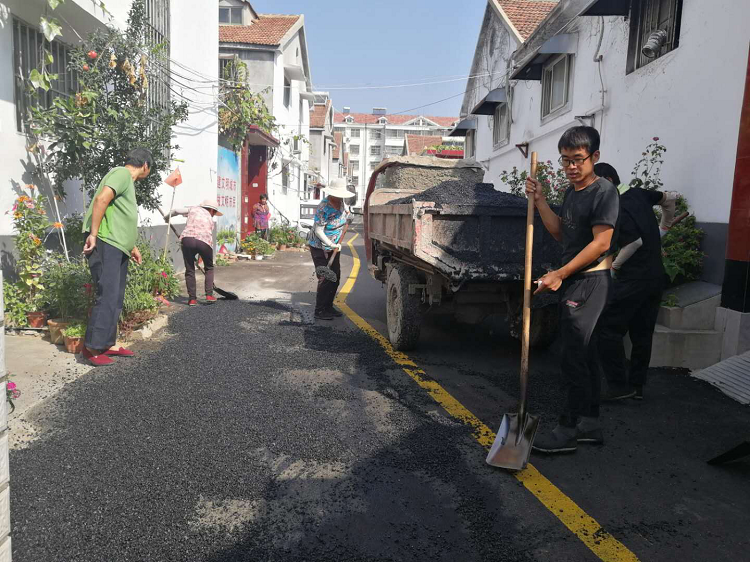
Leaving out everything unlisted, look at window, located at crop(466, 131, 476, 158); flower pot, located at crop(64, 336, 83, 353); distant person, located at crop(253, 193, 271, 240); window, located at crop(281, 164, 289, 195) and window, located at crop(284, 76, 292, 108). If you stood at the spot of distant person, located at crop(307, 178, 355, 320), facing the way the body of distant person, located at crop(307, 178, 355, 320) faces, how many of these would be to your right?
1

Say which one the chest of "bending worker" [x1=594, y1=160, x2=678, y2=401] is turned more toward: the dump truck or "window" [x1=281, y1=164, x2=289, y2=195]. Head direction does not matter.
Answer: the dump truck

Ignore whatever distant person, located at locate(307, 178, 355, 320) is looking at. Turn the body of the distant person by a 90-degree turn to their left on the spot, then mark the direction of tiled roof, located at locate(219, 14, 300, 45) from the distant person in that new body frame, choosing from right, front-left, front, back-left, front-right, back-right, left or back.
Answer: front-left

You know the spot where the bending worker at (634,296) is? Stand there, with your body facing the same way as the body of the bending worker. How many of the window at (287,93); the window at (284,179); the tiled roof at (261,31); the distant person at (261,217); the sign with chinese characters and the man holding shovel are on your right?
5

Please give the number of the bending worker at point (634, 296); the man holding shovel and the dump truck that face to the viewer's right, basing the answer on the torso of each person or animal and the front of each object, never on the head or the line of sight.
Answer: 0

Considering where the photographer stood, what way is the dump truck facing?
facing away from the viewer and to the left of the viewer

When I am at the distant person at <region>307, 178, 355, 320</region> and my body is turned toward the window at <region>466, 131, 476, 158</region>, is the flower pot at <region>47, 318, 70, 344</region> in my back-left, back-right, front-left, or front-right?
back-left

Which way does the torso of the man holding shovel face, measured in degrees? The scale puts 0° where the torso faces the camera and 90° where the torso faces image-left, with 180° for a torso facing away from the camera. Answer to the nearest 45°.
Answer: approximately 45°
